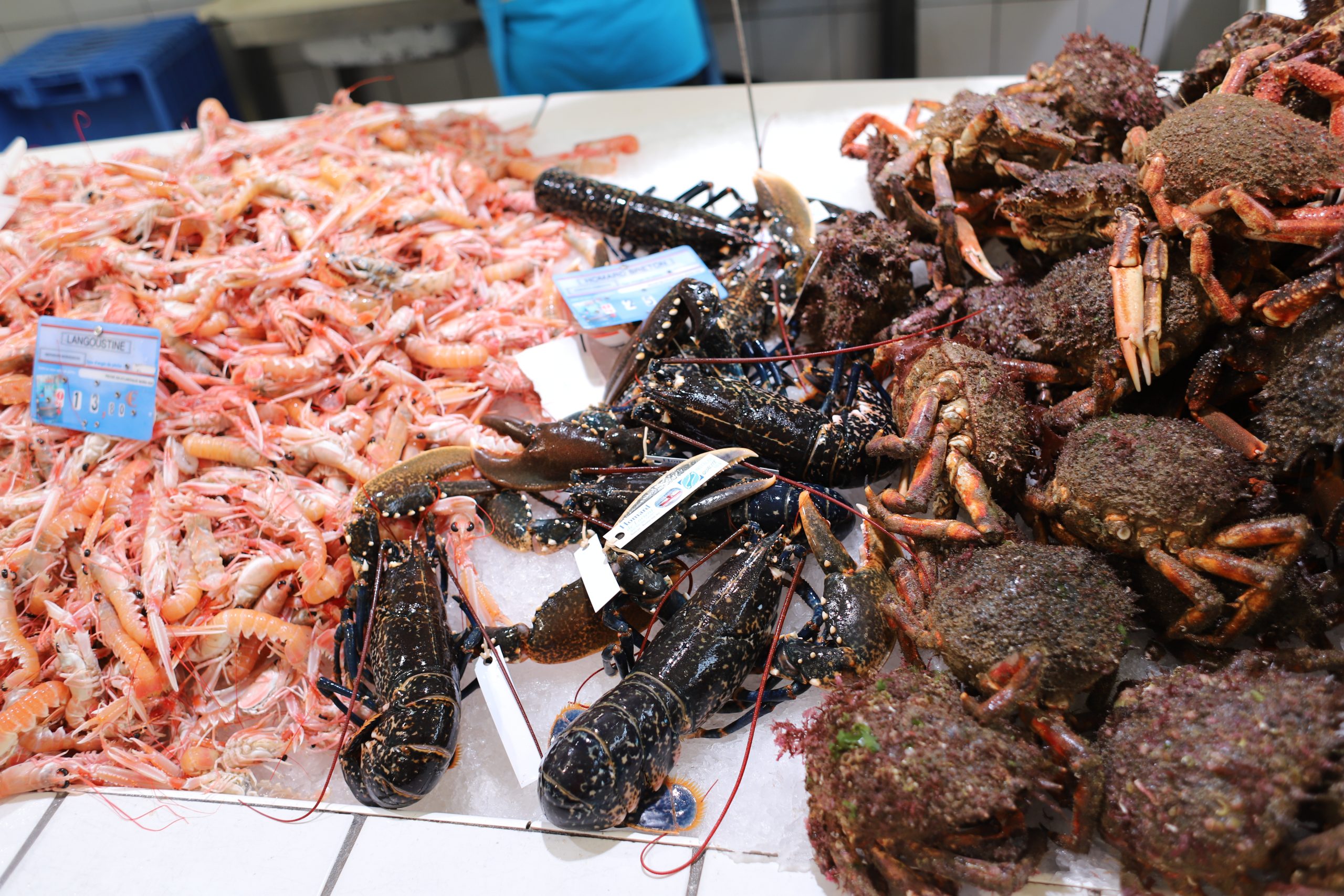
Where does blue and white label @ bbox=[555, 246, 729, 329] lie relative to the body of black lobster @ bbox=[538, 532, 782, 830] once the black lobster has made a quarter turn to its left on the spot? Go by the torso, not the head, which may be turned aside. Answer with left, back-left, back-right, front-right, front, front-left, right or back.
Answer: front-right

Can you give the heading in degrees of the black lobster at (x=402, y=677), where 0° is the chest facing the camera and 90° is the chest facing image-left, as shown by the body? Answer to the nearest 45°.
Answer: approximately 180°

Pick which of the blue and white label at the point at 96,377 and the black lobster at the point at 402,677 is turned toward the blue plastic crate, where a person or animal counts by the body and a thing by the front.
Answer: the black lobster

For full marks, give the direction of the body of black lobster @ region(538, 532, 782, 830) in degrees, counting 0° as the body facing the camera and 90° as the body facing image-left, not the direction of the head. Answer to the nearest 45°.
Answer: approximately 225°

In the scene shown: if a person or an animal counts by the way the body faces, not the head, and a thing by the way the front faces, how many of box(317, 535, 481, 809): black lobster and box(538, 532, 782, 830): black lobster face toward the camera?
0

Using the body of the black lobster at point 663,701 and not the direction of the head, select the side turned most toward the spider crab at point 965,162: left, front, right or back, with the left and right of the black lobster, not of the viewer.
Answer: front

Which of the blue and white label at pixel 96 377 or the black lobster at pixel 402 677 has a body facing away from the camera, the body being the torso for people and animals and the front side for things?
the black lobster

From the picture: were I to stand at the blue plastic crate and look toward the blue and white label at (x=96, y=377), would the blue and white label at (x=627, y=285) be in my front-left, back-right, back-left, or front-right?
front-left

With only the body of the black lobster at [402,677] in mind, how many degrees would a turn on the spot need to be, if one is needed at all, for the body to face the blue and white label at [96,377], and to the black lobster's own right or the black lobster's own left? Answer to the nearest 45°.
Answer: approximately 45° to the black lobster's own left

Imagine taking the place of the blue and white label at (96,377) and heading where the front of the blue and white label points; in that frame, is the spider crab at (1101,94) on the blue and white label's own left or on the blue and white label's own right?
on the blue and white label's own left

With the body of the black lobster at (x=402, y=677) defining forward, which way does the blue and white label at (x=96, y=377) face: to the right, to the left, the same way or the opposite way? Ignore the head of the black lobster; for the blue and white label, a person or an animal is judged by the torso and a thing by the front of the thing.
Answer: the opposite way

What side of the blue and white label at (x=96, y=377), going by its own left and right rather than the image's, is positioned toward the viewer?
front

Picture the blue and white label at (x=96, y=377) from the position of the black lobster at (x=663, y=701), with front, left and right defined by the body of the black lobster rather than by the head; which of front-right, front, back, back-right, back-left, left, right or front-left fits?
left

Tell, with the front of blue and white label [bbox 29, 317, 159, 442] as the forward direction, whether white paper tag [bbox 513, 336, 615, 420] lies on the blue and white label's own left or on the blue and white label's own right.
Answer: on the blue and white label's own left

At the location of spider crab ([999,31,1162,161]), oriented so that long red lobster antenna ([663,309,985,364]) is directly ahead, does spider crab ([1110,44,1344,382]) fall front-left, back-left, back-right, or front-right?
front-left
